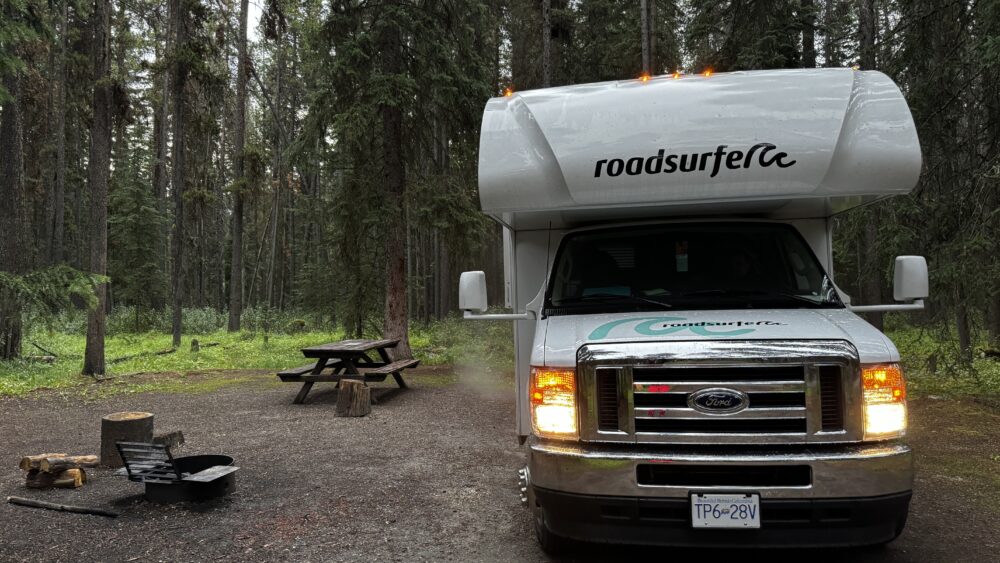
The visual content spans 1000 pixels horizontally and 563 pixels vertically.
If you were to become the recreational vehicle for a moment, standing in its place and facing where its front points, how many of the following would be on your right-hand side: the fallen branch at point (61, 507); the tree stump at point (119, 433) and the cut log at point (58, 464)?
3

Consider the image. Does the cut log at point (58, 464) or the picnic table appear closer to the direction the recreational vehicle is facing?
the cut log

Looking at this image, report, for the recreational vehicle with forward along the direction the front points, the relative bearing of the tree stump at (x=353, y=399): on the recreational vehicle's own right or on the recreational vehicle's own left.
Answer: on the recreational vehicle's own right

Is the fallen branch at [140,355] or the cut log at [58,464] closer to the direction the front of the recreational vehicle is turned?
the cut log

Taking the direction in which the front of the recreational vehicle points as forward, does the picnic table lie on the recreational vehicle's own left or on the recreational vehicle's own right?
on the recreational vehicle's own right

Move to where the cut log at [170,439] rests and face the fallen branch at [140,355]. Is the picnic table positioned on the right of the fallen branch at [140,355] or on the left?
right

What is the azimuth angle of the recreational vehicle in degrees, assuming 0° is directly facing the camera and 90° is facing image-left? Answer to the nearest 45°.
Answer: approximately 0°

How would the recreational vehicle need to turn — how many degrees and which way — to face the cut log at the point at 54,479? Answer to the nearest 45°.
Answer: approximately 90° to its right

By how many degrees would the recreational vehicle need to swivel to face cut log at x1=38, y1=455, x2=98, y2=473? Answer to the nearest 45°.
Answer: approximately 90° to its right

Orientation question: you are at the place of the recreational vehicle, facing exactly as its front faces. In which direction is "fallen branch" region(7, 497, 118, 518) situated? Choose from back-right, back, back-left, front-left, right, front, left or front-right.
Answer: right

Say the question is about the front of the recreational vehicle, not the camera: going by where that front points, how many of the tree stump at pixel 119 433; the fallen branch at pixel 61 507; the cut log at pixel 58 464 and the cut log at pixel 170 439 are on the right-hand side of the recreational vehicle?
4

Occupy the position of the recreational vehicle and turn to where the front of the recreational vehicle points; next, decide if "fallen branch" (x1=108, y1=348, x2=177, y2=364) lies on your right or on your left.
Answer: on your right

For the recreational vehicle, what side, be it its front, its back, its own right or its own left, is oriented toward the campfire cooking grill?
right
